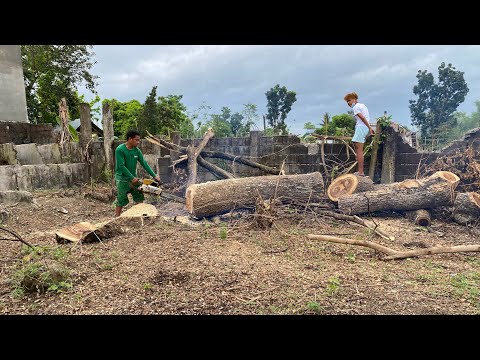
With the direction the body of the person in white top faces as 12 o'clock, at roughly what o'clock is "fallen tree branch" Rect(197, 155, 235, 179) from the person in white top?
The fallen tree branch is roughly at 12 o'clock from the person in white top.

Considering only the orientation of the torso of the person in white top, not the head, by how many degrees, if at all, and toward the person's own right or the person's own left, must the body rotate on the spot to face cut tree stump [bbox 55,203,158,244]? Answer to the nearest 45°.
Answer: approximately 45° to the person's own left

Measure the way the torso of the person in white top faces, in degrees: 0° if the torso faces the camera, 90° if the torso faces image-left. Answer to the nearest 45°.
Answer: approximately 90°

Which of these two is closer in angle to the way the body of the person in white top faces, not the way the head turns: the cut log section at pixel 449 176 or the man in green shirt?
the man in green shirt

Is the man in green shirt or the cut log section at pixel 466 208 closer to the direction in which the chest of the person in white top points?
the man in green shirt

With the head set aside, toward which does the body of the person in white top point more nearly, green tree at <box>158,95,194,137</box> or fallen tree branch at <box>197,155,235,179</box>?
the fallen tree branch

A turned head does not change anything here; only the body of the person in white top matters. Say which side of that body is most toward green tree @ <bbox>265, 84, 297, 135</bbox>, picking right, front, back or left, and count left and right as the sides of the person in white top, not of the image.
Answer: right

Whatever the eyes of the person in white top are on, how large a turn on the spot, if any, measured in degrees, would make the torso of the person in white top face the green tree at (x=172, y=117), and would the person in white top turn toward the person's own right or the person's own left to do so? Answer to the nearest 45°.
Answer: approximately 45° to the person's own right

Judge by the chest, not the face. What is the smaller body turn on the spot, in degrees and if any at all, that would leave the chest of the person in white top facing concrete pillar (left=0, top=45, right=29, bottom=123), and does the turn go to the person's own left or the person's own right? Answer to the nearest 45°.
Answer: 0° — they already face it

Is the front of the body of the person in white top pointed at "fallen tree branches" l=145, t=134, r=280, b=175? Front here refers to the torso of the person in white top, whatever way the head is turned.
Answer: yes

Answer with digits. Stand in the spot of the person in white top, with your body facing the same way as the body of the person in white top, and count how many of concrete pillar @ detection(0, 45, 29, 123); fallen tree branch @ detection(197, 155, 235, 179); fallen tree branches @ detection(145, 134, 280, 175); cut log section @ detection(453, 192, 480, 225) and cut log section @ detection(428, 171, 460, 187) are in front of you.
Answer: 3
